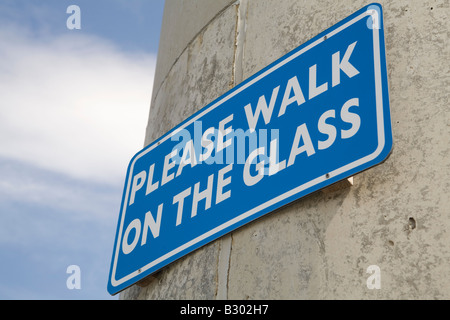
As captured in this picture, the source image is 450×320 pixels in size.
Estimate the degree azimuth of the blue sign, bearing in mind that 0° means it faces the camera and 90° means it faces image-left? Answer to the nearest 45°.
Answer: approximately 45°
